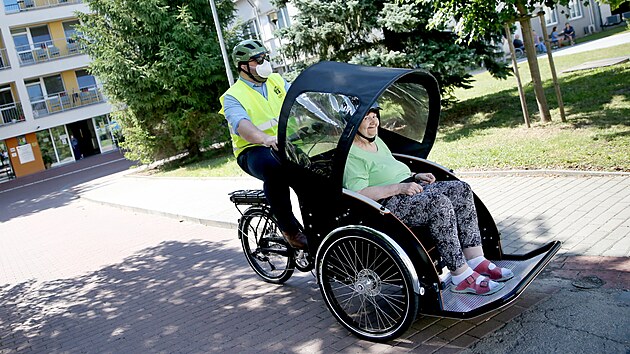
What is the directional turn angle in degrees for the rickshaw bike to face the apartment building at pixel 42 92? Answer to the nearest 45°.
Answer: approximately 180°

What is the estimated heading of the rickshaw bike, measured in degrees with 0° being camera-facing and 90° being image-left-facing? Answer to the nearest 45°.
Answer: approximately 315°

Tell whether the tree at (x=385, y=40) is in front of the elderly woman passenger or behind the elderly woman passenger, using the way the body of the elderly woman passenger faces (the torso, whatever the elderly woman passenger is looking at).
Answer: behind

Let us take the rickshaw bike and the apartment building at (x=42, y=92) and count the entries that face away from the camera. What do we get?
0

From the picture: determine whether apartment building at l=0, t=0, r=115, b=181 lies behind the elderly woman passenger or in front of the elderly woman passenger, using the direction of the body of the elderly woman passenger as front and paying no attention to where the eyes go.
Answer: behind

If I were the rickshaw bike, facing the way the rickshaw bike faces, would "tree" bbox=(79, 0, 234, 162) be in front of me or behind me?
behind

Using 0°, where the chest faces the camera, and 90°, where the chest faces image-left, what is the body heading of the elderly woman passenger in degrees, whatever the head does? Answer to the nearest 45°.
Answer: approximately 315°

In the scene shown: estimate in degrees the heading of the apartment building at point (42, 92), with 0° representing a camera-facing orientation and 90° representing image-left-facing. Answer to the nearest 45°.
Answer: approximately 0°

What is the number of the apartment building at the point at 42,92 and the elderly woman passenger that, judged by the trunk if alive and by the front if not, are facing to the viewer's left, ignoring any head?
0
